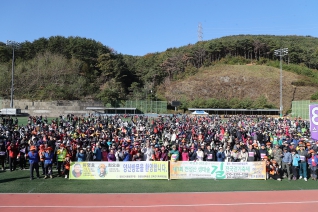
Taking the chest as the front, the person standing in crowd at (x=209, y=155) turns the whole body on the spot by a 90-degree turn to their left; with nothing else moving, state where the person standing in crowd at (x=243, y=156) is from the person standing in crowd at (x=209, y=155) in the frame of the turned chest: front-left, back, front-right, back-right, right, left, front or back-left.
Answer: front

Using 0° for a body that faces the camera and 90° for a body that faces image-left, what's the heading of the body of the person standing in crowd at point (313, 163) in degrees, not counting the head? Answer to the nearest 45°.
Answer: approximately 0°

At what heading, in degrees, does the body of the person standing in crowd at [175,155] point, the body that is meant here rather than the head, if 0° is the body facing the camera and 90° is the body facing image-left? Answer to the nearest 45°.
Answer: approximately 0°

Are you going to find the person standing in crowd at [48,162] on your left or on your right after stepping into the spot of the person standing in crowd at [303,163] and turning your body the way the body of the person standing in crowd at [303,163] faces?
on your right
